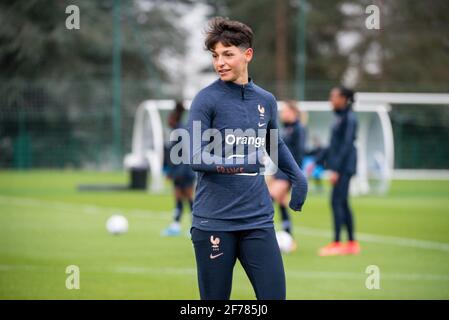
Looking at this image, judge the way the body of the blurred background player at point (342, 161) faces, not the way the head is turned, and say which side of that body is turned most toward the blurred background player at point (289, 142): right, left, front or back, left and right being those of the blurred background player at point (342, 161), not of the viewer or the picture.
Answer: front

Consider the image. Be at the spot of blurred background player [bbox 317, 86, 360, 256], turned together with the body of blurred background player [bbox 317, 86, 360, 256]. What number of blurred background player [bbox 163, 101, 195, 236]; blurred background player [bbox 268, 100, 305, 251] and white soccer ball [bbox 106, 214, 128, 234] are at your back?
0

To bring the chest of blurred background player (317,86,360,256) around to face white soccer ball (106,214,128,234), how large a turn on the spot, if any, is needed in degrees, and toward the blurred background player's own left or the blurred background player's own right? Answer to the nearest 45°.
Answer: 0° — they already face it

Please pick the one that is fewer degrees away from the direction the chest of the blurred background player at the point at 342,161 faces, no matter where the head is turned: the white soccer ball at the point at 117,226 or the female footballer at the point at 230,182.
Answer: the white soccer ball

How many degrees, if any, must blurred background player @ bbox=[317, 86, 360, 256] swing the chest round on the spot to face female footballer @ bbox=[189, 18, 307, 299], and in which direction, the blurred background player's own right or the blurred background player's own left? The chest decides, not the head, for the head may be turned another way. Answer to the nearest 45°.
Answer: approximately 90° to the blurred background player's own left

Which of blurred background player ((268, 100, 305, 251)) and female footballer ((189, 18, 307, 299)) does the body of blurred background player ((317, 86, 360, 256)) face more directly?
the blurred background player

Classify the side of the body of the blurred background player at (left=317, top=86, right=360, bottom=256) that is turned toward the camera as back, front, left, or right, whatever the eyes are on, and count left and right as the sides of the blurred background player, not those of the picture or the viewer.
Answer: left
